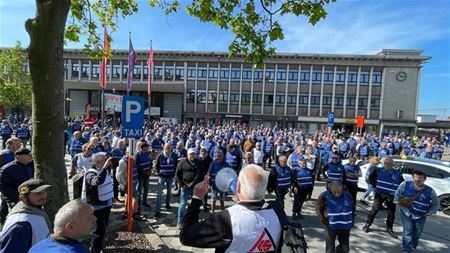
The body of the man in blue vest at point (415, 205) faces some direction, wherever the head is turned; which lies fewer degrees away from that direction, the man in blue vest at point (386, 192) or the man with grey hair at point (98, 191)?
the man with grey hair

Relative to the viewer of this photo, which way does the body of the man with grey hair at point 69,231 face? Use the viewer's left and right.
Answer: facing to the right of the viewer

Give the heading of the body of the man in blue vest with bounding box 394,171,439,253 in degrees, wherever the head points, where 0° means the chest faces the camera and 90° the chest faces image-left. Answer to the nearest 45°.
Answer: approximately 0°

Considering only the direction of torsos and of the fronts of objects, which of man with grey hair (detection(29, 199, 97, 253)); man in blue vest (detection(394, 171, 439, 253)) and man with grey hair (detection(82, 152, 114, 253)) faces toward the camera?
the man in blue vest

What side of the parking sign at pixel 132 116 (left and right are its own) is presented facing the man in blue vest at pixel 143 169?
back

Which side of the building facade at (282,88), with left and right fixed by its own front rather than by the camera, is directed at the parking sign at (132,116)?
front

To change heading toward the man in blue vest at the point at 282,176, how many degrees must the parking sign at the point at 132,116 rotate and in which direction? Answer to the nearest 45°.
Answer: approximately 90° to its left

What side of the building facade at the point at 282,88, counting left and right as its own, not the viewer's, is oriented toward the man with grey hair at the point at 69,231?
front

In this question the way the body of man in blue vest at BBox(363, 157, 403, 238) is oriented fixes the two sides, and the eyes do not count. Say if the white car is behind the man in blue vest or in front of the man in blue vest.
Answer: behind

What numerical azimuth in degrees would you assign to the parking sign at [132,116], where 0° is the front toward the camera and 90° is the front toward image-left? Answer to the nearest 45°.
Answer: approximately 0°

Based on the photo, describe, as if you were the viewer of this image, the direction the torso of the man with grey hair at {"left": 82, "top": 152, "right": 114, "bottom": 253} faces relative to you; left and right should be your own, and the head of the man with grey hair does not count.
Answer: facing to the right of the viewer

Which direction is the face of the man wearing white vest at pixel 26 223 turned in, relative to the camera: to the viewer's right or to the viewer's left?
to the viewer's right
